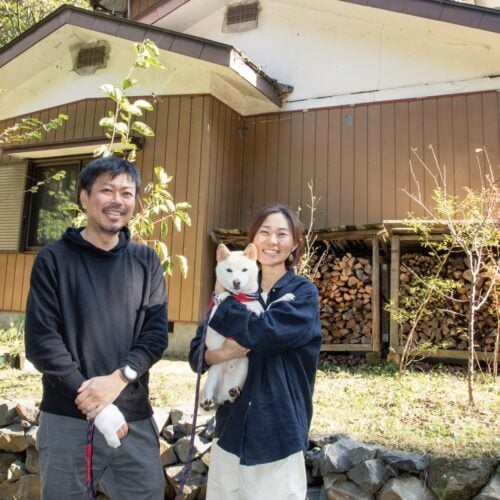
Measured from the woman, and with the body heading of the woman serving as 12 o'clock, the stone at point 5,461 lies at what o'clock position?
The stone is roughly at 3 o'clock from the woman.

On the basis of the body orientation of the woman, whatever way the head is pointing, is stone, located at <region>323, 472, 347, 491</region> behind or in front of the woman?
behind

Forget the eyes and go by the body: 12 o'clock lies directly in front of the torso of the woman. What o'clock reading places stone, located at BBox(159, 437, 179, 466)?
The stone is roughly at 4 o'clock from the woman.

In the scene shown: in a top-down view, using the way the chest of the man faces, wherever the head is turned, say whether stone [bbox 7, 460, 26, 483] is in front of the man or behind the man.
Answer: behind

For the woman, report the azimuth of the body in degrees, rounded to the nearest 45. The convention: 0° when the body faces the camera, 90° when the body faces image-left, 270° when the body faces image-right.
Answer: approximately 45°

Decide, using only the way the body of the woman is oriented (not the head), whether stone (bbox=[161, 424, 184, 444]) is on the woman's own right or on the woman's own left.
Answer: on the woman's own right

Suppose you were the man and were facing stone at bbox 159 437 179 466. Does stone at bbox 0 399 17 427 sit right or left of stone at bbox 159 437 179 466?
left

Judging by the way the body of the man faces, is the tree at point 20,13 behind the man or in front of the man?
behind

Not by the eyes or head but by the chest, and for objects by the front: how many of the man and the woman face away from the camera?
0

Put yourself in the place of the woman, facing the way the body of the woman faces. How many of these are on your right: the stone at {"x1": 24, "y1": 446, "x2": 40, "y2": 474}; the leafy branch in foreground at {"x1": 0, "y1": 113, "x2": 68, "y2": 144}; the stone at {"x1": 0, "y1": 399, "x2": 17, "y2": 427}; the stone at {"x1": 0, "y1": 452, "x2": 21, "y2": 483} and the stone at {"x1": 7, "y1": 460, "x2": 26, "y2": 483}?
5
